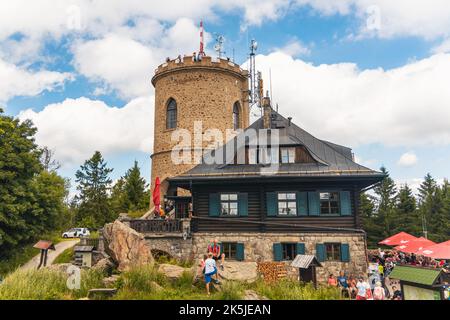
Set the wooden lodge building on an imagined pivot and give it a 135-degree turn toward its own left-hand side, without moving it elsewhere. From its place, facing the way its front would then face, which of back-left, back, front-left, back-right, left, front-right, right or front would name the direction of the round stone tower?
left

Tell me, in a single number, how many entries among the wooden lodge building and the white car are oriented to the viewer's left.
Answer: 1

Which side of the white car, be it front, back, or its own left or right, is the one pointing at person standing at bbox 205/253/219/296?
left

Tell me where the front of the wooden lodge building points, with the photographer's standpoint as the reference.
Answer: facing the viewer

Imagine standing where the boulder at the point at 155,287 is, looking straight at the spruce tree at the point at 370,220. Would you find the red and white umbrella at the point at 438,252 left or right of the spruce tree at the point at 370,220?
right

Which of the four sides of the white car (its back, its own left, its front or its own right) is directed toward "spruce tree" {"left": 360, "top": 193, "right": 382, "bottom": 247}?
back

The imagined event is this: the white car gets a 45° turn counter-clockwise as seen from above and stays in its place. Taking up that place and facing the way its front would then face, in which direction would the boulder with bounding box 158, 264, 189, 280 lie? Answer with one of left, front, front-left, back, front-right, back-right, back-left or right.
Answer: front-left

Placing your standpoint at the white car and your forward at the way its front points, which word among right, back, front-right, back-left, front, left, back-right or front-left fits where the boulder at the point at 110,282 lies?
left

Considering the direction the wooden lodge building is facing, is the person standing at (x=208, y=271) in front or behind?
in front

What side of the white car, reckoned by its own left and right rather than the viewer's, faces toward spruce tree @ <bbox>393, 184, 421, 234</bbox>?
back

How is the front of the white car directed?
to the viewer's left

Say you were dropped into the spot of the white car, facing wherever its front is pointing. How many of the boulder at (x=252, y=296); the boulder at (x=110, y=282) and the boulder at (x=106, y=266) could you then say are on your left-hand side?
3

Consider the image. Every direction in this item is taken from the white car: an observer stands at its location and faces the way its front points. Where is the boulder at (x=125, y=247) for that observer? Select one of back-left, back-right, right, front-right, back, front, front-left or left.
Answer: left

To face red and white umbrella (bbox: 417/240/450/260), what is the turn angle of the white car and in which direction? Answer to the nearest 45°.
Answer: approximately 135° to its left
